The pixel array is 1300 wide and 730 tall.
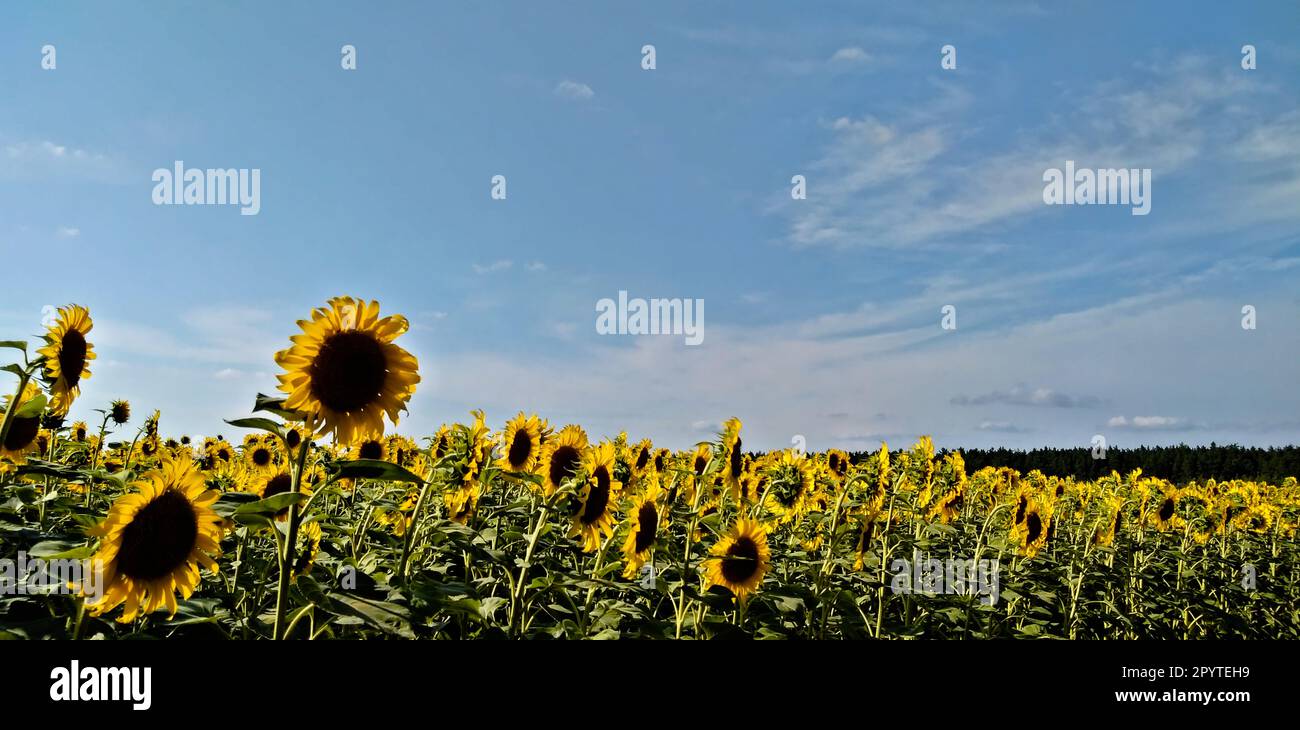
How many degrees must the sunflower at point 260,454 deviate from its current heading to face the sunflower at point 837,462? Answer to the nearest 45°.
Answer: approximately 45° to its left

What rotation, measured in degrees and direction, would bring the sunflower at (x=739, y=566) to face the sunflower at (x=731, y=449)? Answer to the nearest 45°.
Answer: approximately 180°

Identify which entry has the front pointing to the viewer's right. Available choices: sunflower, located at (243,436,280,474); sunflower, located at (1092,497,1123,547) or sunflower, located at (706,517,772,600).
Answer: sunflower, located at (1092,497,1123,547)

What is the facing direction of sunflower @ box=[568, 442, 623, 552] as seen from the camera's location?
facing the viewer and to the right of the viewer

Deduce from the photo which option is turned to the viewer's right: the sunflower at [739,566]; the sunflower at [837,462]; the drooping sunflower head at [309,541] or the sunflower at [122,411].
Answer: the drooping sunflower head

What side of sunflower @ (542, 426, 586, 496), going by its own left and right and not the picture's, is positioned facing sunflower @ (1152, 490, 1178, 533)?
left

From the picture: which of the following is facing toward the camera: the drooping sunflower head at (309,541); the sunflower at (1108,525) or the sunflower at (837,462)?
the sunflower at (837,462)

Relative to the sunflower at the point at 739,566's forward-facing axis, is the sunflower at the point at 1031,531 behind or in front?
behind
